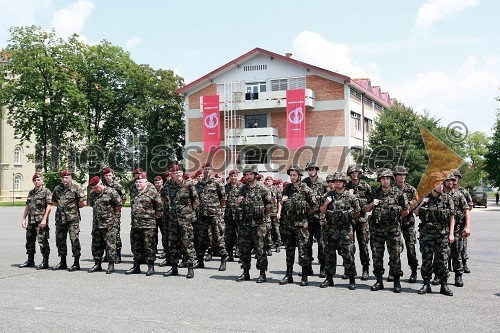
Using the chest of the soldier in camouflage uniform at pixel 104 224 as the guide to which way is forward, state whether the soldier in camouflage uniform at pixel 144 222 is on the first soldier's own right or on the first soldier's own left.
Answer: on the first soldier's own left

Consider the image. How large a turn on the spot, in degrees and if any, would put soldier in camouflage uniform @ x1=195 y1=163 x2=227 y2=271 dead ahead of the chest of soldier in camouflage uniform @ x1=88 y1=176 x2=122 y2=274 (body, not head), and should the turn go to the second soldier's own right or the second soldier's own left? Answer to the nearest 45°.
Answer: approximately 135° to the second soldier's own left

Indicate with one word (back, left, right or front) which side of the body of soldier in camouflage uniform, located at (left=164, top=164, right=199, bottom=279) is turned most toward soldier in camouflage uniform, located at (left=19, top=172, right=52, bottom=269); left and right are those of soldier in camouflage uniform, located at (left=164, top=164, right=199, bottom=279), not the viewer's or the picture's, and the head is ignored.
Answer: right

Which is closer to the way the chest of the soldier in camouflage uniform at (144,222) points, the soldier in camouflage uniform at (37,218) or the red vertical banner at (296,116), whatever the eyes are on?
the soldier in camouflage uniform

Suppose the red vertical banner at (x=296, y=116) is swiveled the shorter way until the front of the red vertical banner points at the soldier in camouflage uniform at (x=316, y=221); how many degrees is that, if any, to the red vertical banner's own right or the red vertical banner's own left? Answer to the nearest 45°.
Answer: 0° — it already faces them

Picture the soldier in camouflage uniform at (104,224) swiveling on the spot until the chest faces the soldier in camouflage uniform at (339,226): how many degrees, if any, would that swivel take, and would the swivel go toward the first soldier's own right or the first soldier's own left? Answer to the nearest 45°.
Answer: approximately 90° to the first soldier's own left

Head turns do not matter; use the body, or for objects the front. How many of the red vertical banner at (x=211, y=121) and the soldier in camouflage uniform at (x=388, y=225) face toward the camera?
2

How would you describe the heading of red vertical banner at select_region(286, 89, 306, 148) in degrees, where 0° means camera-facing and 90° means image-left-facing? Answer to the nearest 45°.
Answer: approximately 0°
